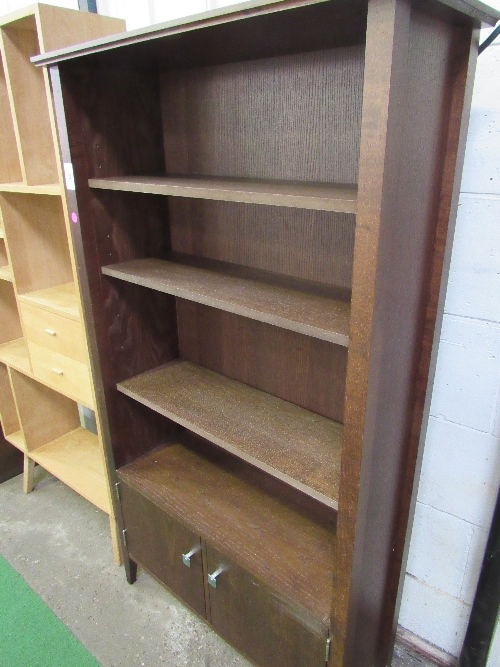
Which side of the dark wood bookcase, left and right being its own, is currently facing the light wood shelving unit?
right

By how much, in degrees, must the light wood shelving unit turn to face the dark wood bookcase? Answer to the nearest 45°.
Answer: approximately 90° to its left

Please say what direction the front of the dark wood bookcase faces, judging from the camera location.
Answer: facing the viewer and to the left of the viewer
